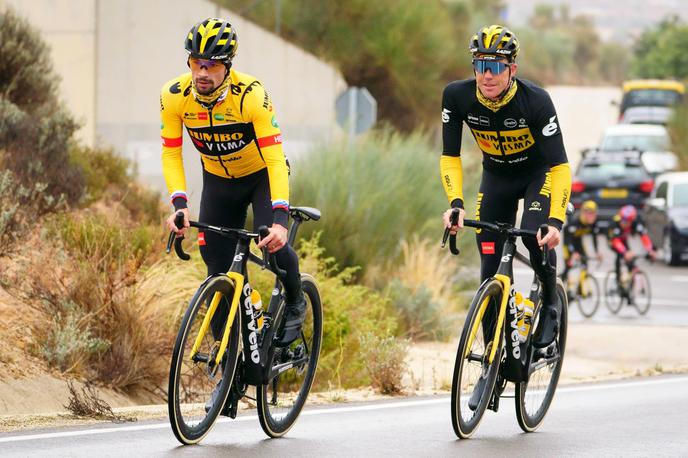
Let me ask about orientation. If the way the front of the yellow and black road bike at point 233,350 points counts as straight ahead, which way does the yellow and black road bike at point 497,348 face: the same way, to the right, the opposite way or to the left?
the same way

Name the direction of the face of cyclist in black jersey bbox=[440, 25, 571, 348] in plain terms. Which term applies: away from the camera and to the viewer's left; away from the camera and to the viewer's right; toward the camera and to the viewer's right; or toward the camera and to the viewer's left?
toward the camera and to the viewer's left

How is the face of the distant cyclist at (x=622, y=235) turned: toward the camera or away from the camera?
toward the camera

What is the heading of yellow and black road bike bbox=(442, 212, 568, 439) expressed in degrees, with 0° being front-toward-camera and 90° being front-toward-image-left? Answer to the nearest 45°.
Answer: approximately 45°

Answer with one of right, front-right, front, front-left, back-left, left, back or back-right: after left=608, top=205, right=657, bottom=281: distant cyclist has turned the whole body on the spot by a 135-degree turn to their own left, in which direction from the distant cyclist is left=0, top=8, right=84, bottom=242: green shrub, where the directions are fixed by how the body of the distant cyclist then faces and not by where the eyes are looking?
back-left

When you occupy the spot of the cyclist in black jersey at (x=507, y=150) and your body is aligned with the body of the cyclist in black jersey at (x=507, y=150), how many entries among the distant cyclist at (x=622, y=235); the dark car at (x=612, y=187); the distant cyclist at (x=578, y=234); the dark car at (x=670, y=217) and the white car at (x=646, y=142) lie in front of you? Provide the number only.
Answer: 0

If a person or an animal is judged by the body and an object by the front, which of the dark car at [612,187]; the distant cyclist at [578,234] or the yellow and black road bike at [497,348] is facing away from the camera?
the dark car

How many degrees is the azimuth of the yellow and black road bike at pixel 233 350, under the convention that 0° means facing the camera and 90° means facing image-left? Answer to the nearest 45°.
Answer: approximately 45°

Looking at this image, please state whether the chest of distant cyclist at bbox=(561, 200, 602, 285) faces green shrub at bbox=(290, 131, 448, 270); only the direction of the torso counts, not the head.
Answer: no

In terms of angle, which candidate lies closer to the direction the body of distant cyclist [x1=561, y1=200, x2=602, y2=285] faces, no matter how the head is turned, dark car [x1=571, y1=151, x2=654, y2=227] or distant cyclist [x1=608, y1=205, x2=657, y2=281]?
the distant cyclist

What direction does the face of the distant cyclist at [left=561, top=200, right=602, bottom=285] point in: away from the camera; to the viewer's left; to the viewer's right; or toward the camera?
toward the camera

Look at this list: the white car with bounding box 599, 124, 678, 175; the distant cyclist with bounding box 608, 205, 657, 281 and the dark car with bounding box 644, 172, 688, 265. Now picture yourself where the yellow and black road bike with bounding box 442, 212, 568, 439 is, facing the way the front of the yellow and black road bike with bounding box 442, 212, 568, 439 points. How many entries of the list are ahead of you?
0

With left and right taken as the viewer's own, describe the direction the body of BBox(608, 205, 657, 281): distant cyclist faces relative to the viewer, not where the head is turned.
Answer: facing the viewer and to the right of the viewer

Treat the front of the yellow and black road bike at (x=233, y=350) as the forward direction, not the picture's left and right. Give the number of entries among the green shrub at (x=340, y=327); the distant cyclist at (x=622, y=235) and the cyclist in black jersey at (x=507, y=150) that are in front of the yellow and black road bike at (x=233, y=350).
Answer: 0

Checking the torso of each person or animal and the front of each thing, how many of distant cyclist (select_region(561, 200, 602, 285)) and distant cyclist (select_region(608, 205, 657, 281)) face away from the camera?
0

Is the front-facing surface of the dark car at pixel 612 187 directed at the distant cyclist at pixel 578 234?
no

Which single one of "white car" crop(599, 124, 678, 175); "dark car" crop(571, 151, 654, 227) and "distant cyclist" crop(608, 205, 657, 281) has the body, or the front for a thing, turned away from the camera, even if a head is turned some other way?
the dark car

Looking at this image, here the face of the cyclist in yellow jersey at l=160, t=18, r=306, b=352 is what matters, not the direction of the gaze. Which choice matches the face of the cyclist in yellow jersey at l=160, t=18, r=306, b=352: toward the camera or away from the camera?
toward the camera

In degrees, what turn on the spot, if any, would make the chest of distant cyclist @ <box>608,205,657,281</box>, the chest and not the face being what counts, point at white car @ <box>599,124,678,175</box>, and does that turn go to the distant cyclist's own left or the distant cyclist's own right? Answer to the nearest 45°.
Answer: approximately 135° to the distant cyclist's own left
